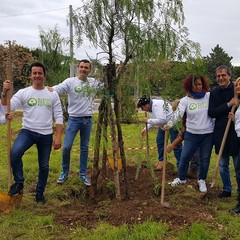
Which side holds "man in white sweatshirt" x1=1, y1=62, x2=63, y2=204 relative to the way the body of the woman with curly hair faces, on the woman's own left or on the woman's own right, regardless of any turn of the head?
on the woman's own right

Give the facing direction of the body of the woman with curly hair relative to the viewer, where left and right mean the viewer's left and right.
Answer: facing the viewer

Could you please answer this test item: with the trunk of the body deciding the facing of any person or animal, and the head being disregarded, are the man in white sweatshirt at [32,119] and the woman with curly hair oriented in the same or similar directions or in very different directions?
same or similar directions

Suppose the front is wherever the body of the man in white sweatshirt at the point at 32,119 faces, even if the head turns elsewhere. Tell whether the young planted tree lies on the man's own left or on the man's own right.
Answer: on the man's own left

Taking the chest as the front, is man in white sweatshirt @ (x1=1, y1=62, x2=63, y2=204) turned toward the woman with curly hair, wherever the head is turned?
no

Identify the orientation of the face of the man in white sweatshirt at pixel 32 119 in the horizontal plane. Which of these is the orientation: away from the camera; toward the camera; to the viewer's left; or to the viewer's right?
toward the camera

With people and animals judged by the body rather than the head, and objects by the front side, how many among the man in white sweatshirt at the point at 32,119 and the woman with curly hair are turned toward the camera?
2

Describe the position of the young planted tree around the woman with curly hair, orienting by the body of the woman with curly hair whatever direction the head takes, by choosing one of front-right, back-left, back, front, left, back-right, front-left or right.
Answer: front-right
